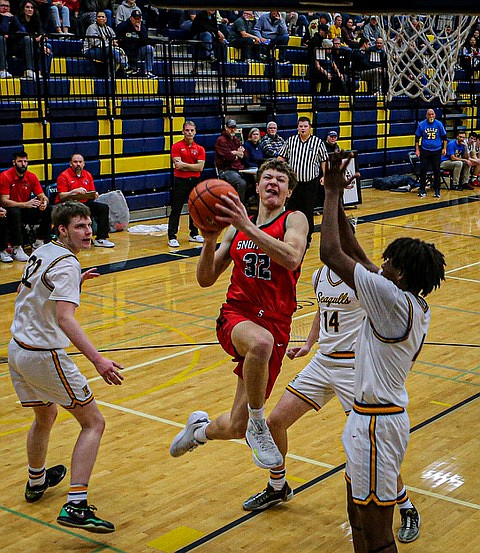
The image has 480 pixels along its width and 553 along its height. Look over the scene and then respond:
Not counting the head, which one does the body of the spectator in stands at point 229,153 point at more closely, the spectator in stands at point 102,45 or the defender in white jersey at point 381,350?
the defender in white jersey

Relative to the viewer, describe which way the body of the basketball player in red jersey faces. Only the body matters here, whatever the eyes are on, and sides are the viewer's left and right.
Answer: facing the viewer

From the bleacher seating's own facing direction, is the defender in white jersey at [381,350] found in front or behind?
in front

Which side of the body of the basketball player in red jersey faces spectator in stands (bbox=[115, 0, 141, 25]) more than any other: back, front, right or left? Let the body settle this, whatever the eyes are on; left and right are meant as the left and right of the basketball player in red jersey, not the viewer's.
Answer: back

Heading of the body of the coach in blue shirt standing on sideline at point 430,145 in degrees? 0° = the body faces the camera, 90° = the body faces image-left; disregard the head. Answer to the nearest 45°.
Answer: approximately 0°

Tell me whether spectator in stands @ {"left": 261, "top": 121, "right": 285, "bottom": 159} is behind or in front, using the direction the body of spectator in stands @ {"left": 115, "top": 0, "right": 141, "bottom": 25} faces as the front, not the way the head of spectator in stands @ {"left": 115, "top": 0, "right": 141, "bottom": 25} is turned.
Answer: in front

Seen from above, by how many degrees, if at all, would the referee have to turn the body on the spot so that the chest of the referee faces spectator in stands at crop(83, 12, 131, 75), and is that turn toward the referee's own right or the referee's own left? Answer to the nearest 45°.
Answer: approximately 135° to the referee's own right

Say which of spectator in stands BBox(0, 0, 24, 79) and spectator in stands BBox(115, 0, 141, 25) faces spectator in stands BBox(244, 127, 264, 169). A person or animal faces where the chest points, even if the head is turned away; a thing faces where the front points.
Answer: spectator in stands BBox(115, 0, 141, 25)

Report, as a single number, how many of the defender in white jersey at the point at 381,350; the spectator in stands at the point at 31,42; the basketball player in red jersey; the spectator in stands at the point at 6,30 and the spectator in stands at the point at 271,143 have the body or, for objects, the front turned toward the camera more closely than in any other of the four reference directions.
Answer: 4

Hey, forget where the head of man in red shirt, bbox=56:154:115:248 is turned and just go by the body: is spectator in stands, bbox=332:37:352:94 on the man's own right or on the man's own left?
on the man's own left

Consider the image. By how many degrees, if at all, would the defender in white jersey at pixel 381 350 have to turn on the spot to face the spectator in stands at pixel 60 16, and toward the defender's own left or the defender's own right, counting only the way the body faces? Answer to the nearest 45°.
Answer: approximately 45° to the defender's own right

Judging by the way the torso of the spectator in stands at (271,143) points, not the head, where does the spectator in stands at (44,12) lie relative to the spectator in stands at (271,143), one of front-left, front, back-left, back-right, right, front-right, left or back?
right

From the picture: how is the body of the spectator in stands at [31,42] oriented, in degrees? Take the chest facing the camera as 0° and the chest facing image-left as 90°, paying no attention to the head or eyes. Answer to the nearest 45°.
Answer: approximately 0°
